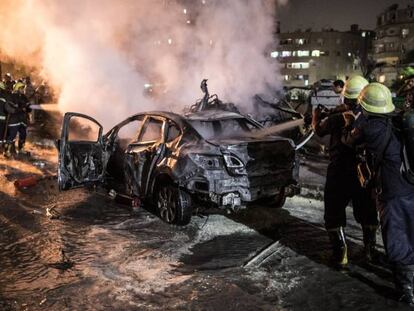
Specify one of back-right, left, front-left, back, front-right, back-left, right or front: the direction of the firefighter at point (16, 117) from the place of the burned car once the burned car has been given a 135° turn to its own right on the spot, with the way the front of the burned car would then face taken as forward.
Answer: back-left

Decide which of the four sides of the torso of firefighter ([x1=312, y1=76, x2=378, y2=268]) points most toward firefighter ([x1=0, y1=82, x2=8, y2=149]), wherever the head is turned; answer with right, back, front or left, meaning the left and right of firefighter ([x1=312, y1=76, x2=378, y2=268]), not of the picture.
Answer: front

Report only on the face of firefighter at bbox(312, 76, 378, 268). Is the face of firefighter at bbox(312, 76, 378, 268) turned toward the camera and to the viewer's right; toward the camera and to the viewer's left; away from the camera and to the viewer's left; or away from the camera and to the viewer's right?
away from the camera and to the viewer's left

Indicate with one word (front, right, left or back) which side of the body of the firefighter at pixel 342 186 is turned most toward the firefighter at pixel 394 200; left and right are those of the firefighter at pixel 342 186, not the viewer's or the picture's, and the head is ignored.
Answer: back

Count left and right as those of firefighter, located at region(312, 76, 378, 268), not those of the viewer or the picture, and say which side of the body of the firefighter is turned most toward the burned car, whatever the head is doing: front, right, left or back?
front

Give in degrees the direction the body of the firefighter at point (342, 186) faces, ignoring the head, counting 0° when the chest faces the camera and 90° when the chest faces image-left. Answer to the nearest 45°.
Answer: approximately 135°
